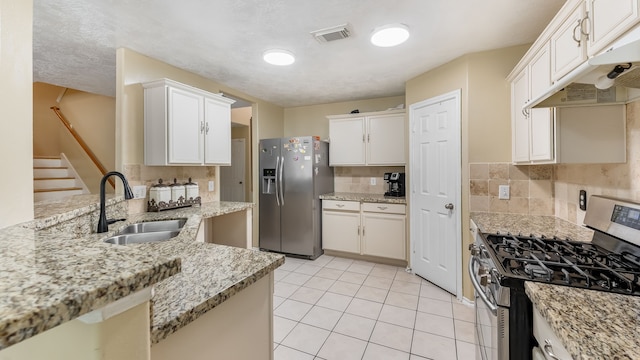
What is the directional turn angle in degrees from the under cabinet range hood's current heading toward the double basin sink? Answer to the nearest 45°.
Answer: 0° — it already faces it

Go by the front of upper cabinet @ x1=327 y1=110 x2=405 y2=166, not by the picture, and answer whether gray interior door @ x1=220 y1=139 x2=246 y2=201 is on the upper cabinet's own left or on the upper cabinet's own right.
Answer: on the upper cabinet's own right

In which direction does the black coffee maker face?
toward the camera

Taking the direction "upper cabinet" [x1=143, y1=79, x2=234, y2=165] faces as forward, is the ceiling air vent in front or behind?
in front

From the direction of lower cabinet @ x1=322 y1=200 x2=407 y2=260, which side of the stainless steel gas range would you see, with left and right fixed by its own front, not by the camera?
right

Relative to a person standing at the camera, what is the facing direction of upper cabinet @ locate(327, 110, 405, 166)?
facing the viewer

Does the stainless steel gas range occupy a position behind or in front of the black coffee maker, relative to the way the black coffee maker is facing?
in front

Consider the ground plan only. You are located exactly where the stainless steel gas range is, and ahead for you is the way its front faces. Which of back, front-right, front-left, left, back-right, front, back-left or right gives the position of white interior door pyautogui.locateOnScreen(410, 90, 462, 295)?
right

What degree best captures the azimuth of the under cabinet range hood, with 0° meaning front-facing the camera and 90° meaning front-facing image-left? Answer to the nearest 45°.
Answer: approximately 45°
